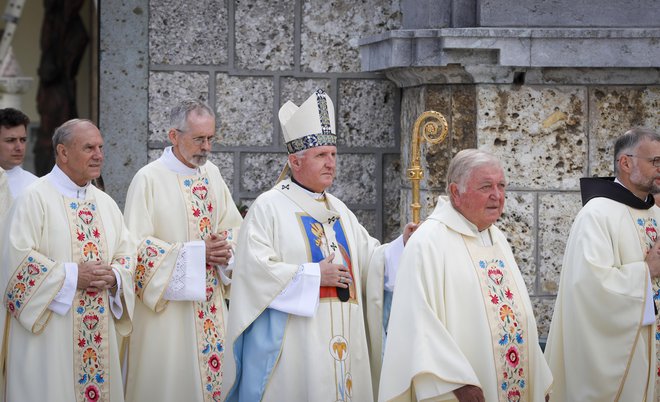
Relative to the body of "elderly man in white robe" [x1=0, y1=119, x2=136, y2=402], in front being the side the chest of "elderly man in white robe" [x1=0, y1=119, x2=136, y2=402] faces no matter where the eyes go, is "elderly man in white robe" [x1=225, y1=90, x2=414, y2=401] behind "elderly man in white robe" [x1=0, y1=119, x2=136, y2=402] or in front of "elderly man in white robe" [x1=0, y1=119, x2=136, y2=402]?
in front

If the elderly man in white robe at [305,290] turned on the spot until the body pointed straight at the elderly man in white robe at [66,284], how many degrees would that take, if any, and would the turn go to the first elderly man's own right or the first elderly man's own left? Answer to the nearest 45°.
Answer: approximately 135° to the first elderly man's own right

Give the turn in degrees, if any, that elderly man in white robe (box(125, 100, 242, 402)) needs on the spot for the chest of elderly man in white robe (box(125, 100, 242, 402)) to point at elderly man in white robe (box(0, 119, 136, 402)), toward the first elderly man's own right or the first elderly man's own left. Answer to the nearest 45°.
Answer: approximately 90° to the first elderly man's own right

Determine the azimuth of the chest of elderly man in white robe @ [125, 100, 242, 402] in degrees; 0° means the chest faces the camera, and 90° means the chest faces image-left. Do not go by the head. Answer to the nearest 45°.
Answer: approximately 315°

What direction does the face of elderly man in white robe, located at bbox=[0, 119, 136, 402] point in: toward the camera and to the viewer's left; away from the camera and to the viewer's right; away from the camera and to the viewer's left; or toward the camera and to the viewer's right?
toward the camera and to the viewer's right

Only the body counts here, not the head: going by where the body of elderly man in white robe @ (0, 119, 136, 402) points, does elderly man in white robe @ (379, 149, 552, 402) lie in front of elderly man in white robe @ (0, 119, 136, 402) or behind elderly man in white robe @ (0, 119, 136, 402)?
in front

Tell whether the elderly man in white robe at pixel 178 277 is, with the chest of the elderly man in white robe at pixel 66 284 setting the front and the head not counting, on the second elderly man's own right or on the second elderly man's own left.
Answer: on the second elderly man's own left
